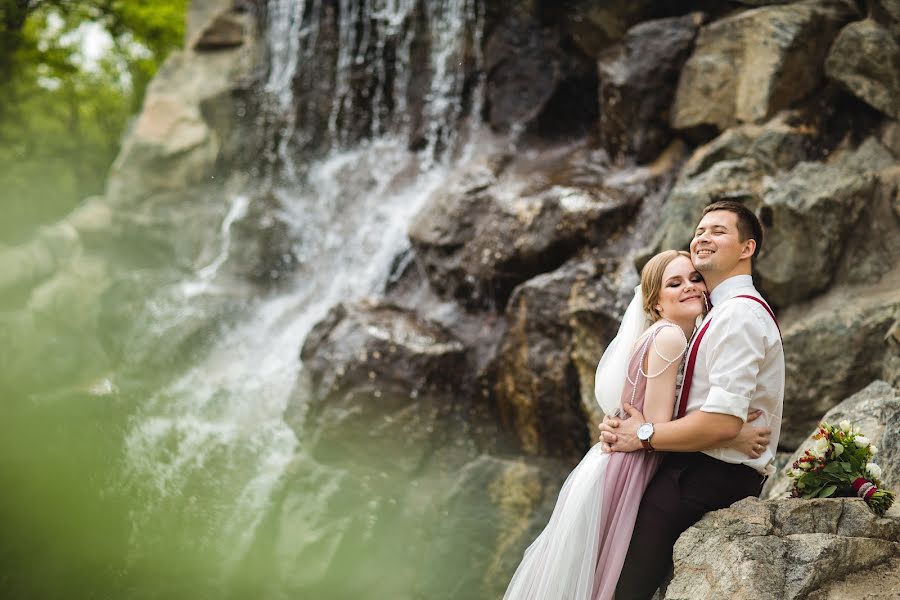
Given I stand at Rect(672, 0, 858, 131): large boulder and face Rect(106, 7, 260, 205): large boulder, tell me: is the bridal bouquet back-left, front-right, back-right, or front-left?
back-left

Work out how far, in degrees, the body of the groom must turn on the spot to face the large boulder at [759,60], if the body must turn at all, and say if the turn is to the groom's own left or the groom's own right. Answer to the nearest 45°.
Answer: approximately 90° to the groom's own right

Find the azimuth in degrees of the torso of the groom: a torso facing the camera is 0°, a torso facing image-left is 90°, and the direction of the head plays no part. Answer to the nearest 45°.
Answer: approximately 90°

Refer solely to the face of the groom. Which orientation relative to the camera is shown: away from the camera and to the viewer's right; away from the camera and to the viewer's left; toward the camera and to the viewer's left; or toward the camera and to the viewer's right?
toward the camera and to the viewer's left

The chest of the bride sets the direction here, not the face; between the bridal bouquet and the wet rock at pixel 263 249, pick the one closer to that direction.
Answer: the bridal bouquet

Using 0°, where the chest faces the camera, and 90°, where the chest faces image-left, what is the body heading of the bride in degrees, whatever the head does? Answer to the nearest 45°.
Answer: approximately 270°

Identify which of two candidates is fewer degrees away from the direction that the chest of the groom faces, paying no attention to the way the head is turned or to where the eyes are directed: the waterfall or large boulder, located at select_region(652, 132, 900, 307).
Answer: the waterfall
